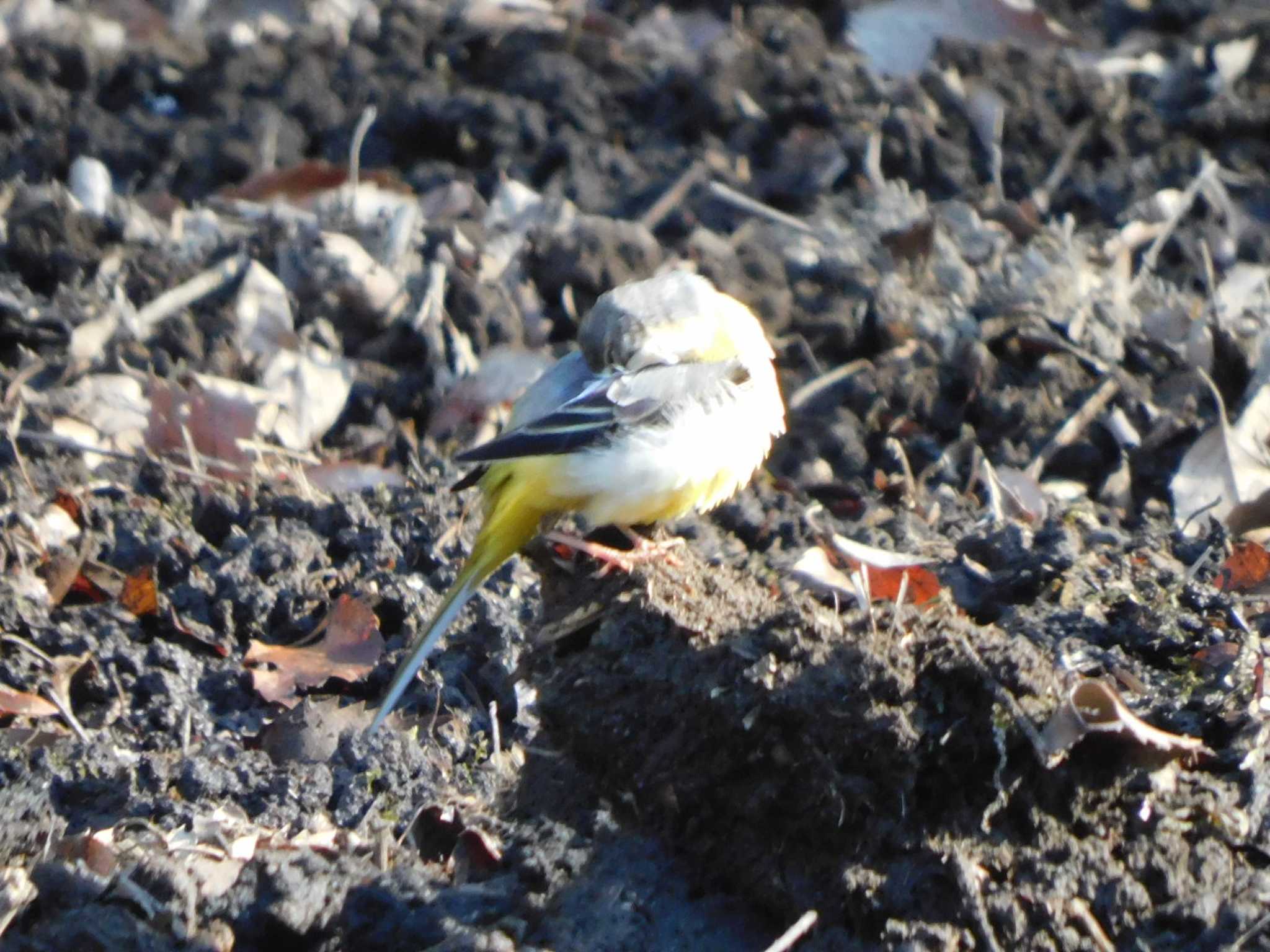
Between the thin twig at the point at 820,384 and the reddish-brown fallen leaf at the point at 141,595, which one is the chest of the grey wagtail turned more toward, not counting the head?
the thin twig

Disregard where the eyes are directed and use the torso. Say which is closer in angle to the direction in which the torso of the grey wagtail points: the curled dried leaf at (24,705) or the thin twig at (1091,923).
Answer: the thin twig

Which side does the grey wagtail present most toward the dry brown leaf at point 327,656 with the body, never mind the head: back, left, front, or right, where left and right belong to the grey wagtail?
back

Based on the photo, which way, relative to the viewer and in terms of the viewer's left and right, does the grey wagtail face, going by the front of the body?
facing to the right of the viewer

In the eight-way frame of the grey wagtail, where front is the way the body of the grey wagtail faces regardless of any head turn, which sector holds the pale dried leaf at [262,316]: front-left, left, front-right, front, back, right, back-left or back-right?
back-left

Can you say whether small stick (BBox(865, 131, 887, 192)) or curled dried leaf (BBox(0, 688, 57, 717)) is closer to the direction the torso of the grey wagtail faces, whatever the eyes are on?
the small stick

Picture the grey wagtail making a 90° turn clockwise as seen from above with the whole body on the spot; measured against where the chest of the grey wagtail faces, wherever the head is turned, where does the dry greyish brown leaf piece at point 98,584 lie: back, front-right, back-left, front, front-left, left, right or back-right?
right

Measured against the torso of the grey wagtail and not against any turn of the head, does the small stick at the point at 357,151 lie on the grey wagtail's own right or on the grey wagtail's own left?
on the grey wagtail's own left

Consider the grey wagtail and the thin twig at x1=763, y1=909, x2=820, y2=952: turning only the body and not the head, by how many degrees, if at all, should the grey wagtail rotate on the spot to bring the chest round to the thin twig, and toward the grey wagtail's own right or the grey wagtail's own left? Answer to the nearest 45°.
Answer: approximately 90° to the grey wagtail's own right

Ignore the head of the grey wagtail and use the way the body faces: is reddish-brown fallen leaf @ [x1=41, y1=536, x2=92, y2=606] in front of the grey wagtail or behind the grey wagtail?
behind

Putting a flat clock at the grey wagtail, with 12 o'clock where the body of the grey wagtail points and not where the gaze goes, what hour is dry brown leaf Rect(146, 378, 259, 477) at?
The dry brown leaf is roughly at 7 o'clock from the grey wagtail.
